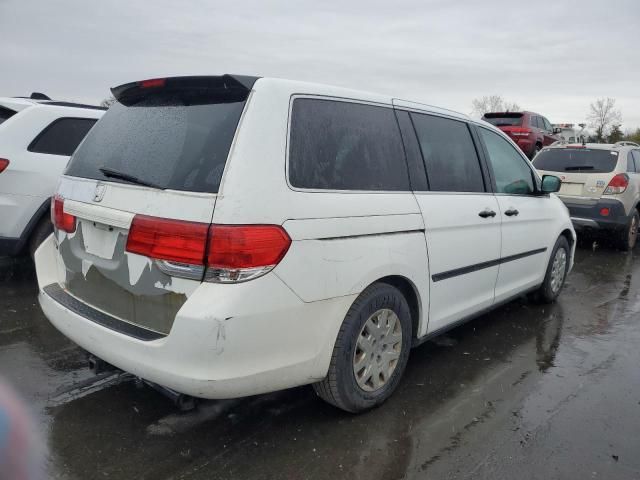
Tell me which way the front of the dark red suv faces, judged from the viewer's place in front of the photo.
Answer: facing away from the viewer and to the right of the viewer

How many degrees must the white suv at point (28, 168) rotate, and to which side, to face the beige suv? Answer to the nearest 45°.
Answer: approximately 45° to its right

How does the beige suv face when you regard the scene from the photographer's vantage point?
facing away from the viewer and to the right of the viewer

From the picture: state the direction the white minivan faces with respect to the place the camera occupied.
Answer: facing away from the viewer and to the right of the viewer

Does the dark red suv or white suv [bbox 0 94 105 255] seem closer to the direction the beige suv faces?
the dark red suv

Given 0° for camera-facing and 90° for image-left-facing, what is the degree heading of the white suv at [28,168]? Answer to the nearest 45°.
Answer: approximately 225°

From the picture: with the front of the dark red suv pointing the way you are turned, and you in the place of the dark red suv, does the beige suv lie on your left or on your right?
on your right

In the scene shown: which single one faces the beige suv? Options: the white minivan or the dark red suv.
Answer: the white minivan

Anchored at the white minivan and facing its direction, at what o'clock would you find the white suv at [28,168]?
The white suv is roughly at 9 o'clock from the white minivan.

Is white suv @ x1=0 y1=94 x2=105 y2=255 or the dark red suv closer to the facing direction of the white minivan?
the dark red suv

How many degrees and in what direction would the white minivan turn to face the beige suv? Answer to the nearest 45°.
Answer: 0° — it already faces it
